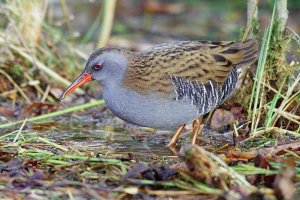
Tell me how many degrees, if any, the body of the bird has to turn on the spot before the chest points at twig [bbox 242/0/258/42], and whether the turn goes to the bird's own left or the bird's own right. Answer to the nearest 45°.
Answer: approximately 135° to the bird's own right

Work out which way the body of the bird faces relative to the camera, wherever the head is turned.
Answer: to the viewer's left

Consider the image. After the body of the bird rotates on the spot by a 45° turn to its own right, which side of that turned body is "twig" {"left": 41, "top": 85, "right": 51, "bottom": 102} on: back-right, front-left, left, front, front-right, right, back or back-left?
front

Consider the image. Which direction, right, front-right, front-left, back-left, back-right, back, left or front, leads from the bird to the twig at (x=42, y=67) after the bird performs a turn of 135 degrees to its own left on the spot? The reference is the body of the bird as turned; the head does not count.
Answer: back

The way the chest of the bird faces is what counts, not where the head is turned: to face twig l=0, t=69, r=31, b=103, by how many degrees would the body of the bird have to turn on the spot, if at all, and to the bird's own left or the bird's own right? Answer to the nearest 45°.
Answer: approximately 45° to the bird's own right
